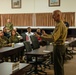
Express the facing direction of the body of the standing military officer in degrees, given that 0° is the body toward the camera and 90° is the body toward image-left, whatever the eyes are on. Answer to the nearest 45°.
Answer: approximately 90°
